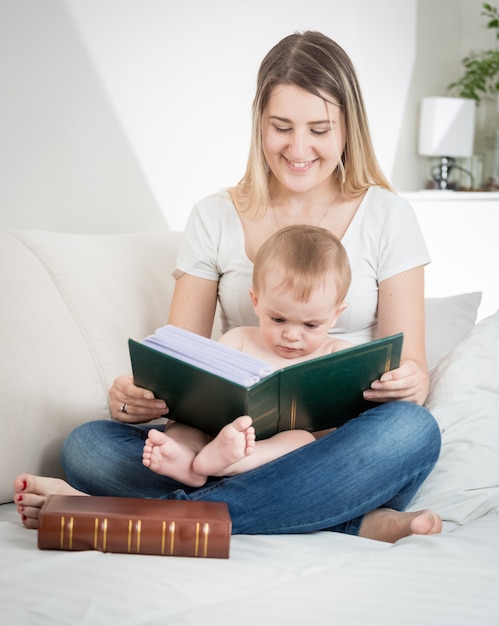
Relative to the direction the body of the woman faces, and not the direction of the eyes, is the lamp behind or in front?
behind

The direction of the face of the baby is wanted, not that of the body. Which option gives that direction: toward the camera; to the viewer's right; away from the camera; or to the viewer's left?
toward the camera

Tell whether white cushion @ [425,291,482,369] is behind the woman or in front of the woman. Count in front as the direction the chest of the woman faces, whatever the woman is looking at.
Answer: behind

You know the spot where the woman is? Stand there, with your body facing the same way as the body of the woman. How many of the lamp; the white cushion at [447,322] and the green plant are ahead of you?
0

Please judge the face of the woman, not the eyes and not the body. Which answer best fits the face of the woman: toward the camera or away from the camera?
toward the camera

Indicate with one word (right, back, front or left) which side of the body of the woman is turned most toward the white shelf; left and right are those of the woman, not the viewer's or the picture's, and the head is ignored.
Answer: back

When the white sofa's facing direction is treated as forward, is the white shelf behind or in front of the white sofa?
behind

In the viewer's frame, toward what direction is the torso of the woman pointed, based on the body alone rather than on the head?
toward the camera

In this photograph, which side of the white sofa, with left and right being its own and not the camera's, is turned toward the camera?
front

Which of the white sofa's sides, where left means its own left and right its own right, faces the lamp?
back

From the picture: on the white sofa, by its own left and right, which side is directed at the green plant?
back
